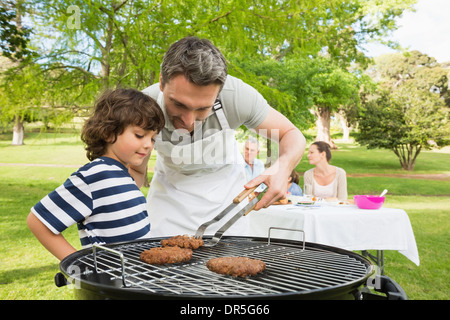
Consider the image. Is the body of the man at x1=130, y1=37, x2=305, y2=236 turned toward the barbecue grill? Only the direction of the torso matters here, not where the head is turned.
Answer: yes

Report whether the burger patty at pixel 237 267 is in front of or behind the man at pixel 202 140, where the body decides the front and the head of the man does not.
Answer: in front

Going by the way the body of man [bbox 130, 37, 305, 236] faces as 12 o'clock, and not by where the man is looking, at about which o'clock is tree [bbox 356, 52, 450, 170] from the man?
The tree is roughly at 7 o'clock from the man.

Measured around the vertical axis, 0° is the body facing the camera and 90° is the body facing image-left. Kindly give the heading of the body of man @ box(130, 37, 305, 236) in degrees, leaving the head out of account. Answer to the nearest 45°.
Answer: approximately 0°

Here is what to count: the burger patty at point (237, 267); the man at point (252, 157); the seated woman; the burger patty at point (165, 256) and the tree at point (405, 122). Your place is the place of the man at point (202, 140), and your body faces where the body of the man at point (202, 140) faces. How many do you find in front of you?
2

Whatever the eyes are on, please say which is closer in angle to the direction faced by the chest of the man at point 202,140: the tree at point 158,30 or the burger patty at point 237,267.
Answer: the burger patty

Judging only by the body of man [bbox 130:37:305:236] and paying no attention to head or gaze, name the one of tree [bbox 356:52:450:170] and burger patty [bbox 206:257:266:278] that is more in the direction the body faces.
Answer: the burger patty

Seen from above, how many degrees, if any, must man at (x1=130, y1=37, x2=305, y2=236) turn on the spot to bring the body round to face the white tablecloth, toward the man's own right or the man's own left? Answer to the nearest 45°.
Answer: approximately 135° to the man's own left

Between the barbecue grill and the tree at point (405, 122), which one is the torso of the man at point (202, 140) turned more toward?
the barbecue grill

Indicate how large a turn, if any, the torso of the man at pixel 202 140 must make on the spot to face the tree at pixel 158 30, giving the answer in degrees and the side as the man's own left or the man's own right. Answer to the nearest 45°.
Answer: approximately 180°

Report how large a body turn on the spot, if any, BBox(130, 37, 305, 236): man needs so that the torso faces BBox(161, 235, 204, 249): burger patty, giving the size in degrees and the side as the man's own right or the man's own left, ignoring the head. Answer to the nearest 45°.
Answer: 0° — they already face it
